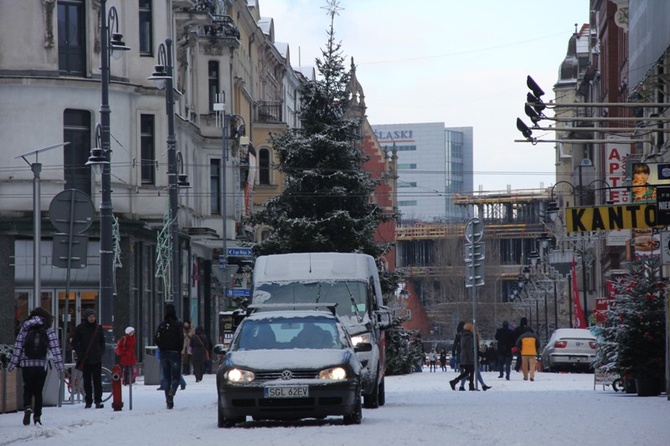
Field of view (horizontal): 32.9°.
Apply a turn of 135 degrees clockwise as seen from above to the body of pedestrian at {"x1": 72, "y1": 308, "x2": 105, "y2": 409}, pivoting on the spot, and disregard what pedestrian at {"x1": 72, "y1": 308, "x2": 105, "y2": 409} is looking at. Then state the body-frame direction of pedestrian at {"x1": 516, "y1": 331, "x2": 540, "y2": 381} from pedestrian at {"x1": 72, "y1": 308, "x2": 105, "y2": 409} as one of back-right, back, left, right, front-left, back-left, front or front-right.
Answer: right

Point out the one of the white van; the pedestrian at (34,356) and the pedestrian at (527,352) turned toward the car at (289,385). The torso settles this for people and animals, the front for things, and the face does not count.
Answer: the white van

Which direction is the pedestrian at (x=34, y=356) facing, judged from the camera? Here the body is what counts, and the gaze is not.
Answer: away from the camera

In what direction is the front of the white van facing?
toward the camera

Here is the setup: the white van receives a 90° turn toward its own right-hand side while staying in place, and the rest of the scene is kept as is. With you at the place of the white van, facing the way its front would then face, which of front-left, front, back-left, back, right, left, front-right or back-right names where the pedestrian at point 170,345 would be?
front

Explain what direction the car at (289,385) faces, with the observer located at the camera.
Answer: facing the viewer

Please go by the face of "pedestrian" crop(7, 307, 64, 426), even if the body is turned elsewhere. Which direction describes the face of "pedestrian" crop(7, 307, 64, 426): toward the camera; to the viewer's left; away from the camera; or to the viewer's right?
away from the camera

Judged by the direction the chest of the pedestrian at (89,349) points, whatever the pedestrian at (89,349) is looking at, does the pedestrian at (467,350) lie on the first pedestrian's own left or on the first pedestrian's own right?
on the first pedestrian's own left

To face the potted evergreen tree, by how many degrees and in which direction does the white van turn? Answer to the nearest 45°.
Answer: approximately 90° to its left
